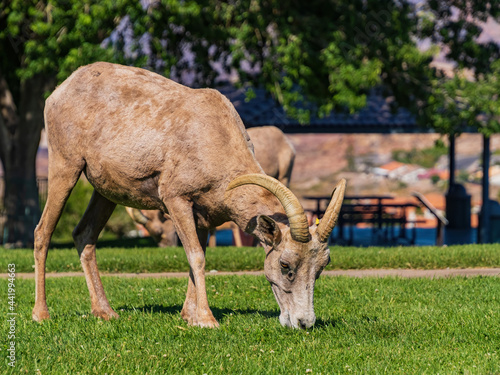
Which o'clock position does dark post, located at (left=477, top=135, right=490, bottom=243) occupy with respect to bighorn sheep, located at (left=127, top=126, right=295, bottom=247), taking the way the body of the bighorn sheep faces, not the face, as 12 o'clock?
The dark post is roughly at 5 o'clock from the bighorn sheep.

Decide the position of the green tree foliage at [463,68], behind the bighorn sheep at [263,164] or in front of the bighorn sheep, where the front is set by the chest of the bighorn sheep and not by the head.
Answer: behind

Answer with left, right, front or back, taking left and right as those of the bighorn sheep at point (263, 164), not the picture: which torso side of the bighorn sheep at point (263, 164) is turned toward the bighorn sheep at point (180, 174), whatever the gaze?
left

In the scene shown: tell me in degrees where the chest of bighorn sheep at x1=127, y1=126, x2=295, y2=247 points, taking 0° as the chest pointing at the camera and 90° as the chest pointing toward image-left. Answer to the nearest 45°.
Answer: approximately 90°

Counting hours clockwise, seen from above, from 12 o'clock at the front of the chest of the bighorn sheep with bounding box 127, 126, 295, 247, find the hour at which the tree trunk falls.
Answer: The tree trunk is roughly at 1 o'clock from the bighorn sheep.
